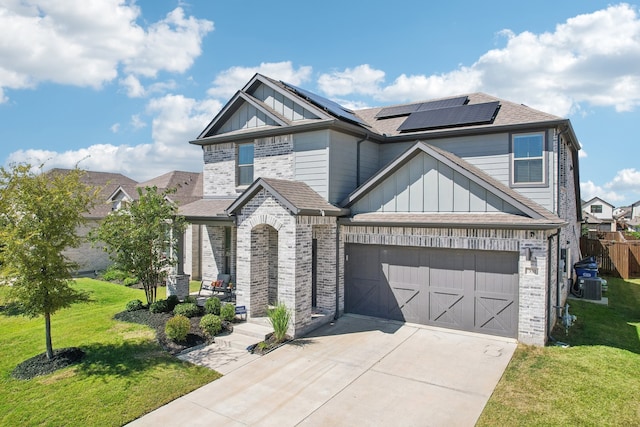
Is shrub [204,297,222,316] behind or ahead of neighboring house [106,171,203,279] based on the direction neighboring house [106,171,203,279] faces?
ahead

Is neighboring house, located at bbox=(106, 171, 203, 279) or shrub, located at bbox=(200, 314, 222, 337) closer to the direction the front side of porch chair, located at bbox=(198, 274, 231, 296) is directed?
the shrub

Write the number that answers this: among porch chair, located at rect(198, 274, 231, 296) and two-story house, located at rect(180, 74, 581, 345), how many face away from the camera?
0

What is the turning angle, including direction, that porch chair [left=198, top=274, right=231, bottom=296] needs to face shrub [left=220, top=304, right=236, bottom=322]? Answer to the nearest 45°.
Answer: approximately 45° to its left

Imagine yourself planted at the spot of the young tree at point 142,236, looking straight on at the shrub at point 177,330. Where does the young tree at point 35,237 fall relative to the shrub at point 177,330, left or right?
right

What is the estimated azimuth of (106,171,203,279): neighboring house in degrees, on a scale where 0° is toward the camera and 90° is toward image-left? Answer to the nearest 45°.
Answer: approximately 45°

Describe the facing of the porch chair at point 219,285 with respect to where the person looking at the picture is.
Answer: facing the viewer and to the left of the viewer

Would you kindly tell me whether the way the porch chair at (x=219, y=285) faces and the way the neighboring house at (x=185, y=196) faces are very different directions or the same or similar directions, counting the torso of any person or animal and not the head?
same or similar directions

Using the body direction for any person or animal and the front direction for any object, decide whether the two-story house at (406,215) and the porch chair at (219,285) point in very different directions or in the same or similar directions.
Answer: same or similar directions

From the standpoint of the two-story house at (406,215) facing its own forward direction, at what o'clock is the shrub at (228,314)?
The shrub is roughly at 1 o'clock from the two-story house.

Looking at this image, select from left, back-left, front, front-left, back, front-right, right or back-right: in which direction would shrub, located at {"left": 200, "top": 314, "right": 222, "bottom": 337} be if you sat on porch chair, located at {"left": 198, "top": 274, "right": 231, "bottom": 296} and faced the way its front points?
front-left

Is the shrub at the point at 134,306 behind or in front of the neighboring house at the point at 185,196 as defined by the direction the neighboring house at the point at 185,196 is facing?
in front

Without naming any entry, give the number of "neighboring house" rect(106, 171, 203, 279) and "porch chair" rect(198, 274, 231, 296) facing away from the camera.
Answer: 0
